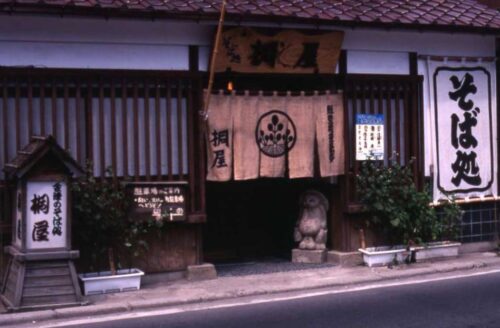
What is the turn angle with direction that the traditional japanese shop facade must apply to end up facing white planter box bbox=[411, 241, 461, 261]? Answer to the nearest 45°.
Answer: approximately 90° to its left

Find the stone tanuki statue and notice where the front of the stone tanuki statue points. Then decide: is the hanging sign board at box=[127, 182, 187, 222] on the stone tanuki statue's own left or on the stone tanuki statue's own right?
on the stone tanuki statue's own right

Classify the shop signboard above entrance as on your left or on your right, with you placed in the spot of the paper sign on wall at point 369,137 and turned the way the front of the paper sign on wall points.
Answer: on your right

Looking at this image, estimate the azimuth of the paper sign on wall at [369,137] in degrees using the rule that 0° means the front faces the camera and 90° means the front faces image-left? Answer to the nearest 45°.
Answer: approximately 0°
